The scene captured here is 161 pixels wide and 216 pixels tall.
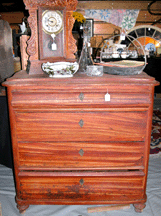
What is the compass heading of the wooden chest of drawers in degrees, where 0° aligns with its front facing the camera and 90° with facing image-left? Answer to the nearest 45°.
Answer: approximately 0°

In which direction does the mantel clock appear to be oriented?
toward the camera
